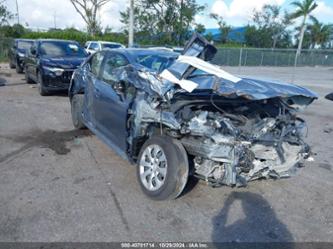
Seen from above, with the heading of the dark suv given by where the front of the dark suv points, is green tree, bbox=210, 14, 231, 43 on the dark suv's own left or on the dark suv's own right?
on the dark suv's own left

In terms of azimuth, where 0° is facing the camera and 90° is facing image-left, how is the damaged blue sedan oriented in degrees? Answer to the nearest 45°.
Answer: approximately 315°

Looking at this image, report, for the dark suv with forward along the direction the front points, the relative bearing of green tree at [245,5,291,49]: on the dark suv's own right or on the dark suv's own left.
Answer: on the dark suv's own left

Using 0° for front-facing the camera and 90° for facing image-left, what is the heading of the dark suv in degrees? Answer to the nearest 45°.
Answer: approximately 315°

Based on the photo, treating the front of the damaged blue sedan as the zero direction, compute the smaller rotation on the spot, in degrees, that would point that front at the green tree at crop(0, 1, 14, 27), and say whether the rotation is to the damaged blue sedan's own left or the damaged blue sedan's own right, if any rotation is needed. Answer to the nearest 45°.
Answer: approximately 180°

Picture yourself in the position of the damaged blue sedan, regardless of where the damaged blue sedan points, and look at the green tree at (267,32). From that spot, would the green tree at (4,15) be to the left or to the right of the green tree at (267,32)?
left

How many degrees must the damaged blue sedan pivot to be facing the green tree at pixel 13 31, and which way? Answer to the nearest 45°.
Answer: approximately 180°

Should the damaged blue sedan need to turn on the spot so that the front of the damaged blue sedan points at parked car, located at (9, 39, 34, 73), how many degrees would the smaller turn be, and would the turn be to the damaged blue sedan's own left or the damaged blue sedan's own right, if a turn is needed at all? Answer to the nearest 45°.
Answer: approximately 180°

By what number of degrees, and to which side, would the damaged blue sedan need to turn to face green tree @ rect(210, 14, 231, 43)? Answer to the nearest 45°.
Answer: approximately 135° to its left

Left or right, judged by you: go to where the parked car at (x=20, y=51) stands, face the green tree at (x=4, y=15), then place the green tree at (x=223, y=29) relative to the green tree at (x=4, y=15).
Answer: right
